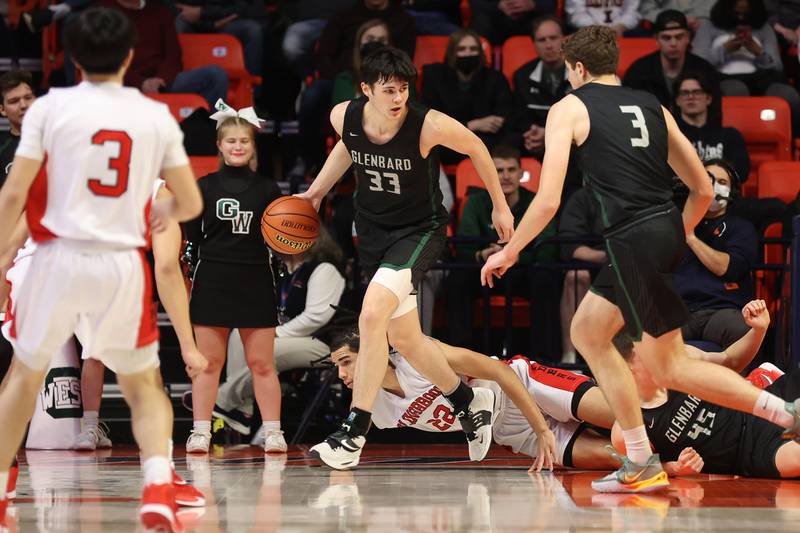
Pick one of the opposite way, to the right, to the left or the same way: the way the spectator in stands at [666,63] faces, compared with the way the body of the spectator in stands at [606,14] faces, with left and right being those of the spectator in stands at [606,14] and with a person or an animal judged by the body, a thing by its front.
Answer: the same way

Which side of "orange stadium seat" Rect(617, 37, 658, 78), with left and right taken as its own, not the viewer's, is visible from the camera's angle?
front

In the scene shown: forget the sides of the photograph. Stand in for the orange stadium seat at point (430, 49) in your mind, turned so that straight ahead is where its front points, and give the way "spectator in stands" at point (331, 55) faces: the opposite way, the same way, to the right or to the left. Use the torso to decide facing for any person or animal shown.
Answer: the same way

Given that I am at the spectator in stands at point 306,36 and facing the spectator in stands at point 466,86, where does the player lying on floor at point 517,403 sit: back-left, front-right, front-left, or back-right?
front-right

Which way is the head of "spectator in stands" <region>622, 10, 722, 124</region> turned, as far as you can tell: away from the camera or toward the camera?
toward the camera

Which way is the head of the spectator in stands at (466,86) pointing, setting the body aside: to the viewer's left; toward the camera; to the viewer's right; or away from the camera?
toward the camera

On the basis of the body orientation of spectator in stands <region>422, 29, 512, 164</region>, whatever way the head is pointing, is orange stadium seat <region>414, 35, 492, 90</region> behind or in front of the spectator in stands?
behind

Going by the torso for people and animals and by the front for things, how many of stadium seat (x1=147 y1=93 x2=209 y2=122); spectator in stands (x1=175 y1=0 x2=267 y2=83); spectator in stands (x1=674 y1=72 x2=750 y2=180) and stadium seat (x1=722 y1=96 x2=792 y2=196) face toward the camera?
4

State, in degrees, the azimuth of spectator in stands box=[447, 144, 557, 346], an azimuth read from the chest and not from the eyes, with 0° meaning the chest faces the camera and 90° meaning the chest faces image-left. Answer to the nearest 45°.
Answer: approximately 0°

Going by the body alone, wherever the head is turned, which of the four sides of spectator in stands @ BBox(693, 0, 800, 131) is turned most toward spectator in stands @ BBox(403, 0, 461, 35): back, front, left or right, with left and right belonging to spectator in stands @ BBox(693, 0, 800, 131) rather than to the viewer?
right

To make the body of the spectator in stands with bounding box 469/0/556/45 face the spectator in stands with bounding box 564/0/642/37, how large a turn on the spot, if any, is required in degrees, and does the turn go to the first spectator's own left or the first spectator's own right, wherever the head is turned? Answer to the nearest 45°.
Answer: approximately 90° to the first spectator's own left

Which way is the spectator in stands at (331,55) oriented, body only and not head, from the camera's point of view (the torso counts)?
toward the camera

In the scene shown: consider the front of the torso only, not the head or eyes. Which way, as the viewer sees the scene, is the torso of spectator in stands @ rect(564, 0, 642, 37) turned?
toward the camera

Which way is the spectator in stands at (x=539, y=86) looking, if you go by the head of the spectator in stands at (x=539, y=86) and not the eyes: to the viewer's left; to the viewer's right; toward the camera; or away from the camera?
toward the camera

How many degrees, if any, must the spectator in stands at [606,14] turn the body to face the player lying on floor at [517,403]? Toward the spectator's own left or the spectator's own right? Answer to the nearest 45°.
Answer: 0° — they already face them

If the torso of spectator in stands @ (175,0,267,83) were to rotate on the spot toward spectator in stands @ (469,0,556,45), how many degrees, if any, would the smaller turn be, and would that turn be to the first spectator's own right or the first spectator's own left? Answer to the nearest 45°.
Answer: approximately 90° to the first spectator's own left

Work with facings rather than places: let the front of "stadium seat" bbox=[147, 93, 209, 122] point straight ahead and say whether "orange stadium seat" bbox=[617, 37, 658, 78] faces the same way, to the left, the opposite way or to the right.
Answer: the same way
